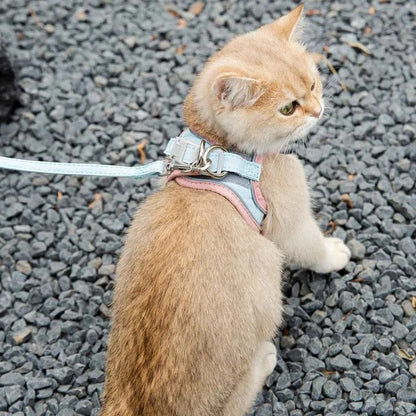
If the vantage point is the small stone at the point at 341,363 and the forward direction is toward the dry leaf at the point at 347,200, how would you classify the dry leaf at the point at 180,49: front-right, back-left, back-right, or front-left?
front-left

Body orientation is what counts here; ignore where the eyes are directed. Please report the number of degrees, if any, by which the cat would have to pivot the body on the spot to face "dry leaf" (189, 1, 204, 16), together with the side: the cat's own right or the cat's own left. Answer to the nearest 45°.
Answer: approximately 45° to the cat's own left

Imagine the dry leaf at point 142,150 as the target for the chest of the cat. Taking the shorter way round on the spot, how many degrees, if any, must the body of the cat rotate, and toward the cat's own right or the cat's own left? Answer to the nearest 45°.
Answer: approximately 90° to the cat's own left

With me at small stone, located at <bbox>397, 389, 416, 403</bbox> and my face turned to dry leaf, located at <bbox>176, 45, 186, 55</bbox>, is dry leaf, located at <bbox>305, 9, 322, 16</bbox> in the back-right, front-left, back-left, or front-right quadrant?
front-right

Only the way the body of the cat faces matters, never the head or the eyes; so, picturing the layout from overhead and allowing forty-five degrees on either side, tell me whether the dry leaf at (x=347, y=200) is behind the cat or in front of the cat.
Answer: in front

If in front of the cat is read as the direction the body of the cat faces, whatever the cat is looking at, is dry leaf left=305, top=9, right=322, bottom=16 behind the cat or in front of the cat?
in front

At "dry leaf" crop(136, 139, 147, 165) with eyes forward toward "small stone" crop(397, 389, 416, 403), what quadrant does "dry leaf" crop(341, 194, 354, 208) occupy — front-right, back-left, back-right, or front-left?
front-left

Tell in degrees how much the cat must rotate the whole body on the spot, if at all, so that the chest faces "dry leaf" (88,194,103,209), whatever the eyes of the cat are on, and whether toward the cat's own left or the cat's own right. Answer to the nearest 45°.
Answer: approximately 90° to the cat's own left

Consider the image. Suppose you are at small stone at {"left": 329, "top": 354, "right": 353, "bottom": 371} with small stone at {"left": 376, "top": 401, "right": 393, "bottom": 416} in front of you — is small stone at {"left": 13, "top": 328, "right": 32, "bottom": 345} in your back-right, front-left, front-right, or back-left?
back-right

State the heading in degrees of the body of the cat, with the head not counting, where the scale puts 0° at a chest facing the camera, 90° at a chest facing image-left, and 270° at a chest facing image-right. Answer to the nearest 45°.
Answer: approximately 225°

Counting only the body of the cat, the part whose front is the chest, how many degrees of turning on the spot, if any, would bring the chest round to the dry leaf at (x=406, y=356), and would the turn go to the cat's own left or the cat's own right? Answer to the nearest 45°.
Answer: approximately 45° to the cat's own right
